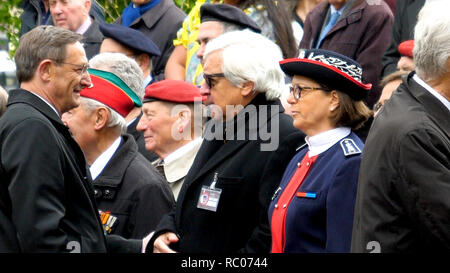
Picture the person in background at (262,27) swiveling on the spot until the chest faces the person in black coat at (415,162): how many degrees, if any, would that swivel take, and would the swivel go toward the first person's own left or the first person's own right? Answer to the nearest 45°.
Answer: approximately 45° to the first person's own left

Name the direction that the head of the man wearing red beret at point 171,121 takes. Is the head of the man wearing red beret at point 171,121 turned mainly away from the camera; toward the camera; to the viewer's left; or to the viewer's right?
to the viewer's left

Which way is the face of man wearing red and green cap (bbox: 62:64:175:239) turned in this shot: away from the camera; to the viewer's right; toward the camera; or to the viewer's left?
to the viewer's left

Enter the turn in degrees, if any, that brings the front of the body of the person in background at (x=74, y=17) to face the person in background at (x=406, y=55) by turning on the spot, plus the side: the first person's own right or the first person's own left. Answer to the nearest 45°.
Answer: approximately 90° to the first person's own left

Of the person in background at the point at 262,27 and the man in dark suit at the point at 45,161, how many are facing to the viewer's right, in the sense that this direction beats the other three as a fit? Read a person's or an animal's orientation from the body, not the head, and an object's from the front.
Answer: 1

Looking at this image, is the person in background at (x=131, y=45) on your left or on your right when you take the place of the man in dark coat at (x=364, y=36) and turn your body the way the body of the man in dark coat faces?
on your right

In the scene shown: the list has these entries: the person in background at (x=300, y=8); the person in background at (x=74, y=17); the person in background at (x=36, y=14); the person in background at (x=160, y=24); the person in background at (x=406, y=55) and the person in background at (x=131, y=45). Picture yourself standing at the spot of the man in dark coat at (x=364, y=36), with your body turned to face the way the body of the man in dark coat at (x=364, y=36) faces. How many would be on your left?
1

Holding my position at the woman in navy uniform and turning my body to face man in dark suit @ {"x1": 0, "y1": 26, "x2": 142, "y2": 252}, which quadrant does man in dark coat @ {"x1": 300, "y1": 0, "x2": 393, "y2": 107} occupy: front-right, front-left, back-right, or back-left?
back-right

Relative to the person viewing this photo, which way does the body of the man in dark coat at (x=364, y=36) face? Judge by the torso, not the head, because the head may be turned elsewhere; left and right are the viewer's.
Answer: facing the viewer and to the left of the viewer

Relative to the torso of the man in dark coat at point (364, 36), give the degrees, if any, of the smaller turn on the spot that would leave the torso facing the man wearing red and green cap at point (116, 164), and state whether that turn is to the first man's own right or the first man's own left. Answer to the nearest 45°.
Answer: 0° — they already face them

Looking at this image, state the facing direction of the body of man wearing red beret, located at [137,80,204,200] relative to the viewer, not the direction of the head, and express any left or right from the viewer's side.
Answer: facing to the left of the viewer
